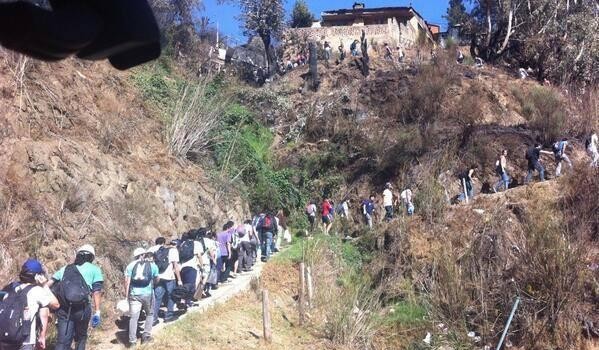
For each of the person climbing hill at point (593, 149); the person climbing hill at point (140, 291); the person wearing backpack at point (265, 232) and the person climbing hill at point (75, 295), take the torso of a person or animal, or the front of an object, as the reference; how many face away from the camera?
3

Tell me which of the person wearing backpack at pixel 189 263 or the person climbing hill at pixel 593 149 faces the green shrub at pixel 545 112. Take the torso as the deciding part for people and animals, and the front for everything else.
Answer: the person wearing backpack

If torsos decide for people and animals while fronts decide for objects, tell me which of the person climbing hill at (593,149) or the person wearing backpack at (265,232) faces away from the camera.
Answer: the person wearing backpack

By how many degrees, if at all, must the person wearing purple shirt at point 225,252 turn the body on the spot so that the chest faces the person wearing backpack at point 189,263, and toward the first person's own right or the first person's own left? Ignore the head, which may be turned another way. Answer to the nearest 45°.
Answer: approximately 135° to the first person's own right

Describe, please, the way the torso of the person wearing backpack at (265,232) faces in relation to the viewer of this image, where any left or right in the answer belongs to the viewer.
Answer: facing away from the viewer

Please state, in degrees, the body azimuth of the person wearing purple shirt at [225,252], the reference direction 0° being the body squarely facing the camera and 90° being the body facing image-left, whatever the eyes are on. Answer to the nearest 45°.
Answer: approximately 225°

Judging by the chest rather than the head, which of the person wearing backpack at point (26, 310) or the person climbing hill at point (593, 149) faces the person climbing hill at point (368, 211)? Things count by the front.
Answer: the person wearing backpack

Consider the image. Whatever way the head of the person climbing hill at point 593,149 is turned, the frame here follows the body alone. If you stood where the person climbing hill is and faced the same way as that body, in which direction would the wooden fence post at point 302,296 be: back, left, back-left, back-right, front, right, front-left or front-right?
back-right

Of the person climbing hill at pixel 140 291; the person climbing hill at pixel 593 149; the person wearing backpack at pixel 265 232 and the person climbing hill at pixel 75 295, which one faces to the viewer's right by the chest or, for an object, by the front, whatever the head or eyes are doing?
the person climbing hill at pixel 593 149

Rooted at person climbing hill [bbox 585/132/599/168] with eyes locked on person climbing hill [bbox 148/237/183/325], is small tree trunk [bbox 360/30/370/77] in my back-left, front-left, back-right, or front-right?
back-right

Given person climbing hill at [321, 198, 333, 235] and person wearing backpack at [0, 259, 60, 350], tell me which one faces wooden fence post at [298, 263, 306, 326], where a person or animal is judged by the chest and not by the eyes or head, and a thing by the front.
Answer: the person wearing backpack

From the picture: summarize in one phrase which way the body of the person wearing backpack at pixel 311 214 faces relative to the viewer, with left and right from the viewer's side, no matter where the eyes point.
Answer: facing away from the viewer and to the right of the viewer
